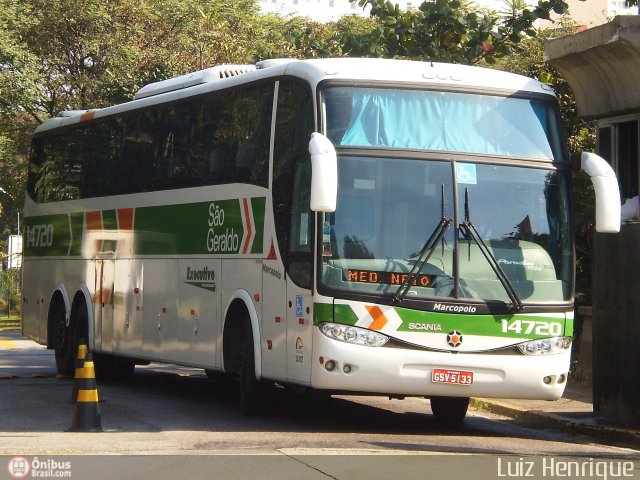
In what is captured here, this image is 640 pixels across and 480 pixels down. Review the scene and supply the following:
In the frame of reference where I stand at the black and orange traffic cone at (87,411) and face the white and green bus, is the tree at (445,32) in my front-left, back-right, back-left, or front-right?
front-left

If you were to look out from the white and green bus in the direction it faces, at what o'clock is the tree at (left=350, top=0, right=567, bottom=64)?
The tree is roughly at 8 o'clock from the white and green bus.

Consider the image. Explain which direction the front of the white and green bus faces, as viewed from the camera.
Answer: facing the viewer and to the right of the viewer

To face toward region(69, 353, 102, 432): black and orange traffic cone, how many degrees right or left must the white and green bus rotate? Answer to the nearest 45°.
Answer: approximately 135° to its right
